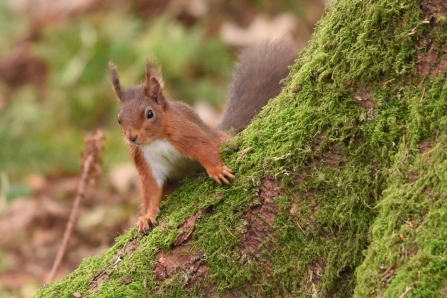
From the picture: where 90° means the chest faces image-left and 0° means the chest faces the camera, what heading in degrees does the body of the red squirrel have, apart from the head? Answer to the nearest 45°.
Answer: approximately 45°

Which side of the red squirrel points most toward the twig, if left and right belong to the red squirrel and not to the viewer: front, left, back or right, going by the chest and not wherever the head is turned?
right
